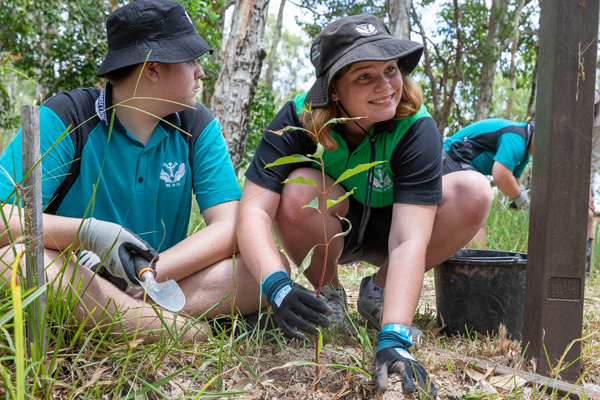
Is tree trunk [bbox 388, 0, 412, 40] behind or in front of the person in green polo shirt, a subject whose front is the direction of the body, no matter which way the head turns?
behind

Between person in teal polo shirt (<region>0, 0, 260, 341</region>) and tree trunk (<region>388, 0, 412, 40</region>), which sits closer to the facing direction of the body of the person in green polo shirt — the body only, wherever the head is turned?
the person in teal polo shirt

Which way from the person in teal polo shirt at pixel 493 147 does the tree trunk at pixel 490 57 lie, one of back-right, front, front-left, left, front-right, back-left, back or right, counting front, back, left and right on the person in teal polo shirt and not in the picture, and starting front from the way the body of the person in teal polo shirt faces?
left

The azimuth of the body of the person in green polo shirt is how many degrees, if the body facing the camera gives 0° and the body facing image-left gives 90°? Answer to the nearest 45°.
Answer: approximately 0°

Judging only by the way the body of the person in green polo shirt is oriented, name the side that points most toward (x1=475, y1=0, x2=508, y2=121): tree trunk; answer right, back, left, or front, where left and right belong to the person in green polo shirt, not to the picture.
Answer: back

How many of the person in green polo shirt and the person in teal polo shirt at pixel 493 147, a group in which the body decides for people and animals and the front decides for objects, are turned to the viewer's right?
1

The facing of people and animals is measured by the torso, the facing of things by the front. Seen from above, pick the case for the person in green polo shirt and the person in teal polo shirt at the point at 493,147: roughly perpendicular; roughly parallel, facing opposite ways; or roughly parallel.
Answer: roughly perpendicular

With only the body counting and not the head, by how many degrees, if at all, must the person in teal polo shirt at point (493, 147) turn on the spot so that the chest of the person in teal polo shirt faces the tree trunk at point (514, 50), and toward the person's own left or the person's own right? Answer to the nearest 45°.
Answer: approximately 90° to the person's own left

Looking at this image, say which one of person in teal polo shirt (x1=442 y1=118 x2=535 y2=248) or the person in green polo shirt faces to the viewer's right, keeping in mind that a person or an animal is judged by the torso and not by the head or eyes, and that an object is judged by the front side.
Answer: the person in teal polo shirt

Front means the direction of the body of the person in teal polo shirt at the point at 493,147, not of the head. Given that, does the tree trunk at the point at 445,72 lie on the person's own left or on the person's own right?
on the person's own left

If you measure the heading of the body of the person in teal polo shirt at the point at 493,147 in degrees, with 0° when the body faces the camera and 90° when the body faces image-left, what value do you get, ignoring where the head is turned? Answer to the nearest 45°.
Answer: approximately 270°

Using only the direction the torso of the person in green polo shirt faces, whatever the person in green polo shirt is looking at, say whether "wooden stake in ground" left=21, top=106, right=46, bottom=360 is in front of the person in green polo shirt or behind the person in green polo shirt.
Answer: in front

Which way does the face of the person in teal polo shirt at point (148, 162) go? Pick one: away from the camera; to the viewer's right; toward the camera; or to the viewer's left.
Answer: to the viewer's right
